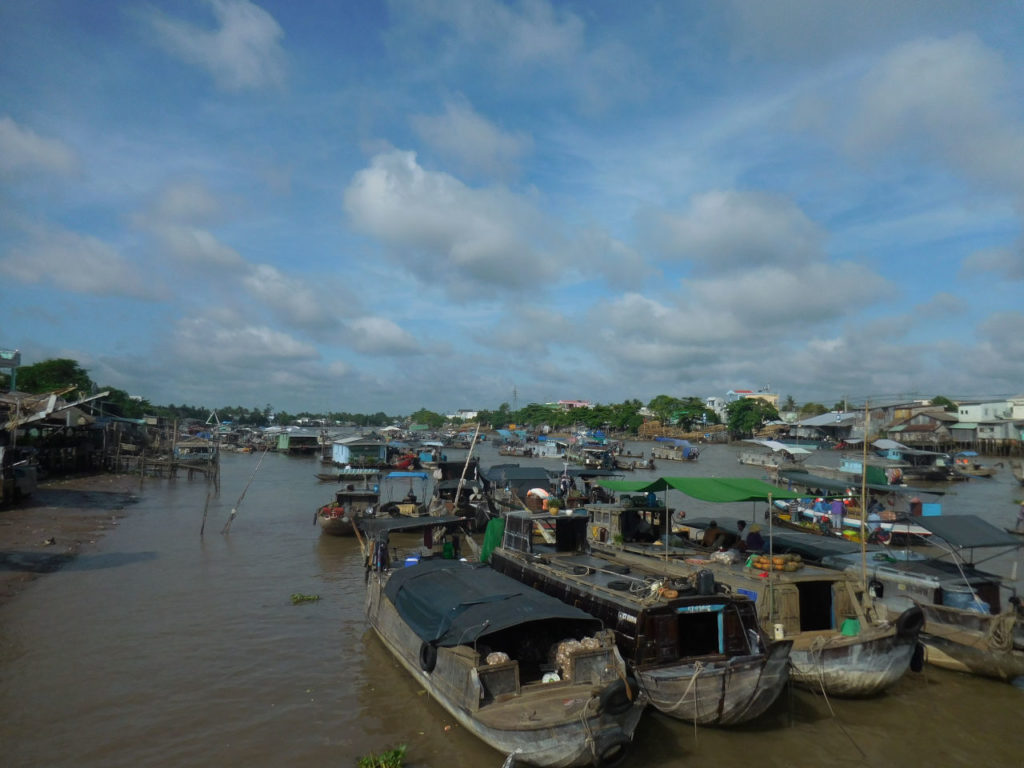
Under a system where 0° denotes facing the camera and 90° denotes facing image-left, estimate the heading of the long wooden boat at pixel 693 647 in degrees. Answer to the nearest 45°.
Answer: approximately 315°

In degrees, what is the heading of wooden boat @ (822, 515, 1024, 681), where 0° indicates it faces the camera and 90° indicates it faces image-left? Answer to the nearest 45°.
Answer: approximately 315°

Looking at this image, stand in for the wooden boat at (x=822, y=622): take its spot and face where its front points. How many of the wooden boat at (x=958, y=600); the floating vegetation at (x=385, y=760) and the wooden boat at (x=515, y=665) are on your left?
1

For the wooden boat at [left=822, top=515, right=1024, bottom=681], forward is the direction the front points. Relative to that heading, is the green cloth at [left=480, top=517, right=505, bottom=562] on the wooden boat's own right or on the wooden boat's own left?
on the wooden boat's own right

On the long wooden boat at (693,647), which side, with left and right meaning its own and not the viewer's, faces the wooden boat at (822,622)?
left

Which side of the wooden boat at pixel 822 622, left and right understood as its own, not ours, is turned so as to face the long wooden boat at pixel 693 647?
right

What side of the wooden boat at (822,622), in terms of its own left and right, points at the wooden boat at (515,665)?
right

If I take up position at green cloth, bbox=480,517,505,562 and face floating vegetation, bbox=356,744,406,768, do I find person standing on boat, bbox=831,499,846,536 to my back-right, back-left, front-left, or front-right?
back-left

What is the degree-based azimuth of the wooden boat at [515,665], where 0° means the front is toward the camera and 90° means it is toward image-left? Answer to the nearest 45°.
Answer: approximately 315°

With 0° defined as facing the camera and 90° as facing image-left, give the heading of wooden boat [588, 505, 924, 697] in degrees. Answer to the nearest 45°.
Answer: approximately 315°
